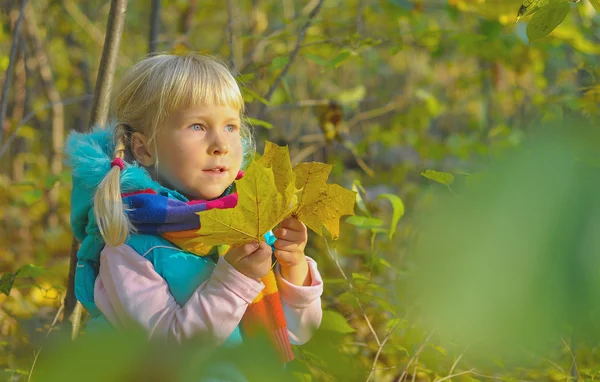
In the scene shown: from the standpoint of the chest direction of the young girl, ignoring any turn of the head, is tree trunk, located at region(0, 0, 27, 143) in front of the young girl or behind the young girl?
behind

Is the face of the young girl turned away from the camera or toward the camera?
toward the camera

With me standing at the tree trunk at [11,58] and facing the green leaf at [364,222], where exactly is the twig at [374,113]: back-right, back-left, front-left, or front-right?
front-left

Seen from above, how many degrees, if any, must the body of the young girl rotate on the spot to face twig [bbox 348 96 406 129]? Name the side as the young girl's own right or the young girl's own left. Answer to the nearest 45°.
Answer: approximately 90° to the young girl's own left

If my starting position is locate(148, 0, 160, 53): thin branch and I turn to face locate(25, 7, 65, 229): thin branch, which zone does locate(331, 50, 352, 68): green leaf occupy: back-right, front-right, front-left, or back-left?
back-right

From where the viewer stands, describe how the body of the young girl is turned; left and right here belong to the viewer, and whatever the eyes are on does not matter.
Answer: facing the viewer and to the right of the viewer

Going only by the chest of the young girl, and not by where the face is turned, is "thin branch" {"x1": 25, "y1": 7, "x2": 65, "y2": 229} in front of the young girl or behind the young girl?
behind

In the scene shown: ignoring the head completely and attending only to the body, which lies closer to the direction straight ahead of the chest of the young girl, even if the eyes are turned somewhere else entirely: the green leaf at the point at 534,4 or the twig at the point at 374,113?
the green leaf

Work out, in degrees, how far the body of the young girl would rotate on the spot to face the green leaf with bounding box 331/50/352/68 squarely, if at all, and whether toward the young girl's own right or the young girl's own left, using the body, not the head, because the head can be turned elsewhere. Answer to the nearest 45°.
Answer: approximately 90° to the young girl's own left
